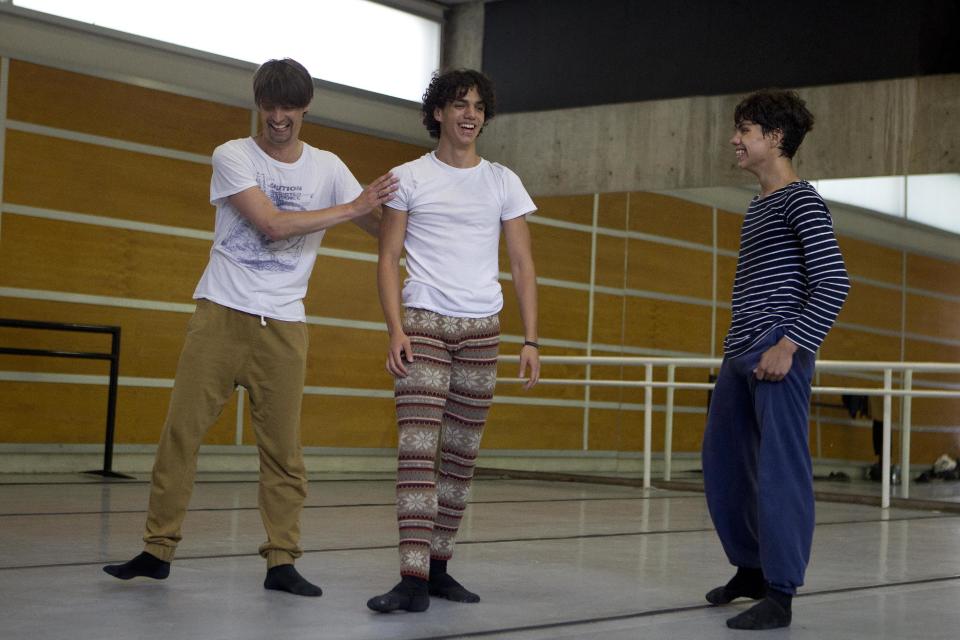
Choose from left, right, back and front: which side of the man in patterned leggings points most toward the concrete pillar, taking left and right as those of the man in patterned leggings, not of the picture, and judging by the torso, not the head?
back

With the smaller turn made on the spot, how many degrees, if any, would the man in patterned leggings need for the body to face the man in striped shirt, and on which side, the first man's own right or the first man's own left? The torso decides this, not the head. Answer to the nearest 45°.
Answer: approximately 90° to the first man's own left

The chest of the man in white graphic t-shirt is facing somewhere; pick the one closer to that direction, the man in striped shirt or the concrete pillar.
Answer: the man in striped shirt

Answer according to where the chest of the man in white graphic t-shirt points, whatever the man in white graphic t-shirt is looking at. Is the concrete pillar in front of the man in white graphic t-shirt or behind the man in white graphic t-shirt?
behind

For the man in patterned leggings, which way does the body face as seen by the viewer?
toward the camera

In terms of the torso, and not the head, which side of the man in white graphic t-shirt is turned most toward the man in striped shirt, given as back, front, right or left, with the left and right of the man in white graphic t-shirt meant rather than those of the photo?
left

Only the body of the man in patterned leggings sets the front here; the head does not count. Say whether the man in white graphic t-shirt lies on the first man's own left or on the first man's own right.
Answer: on the first man's own right

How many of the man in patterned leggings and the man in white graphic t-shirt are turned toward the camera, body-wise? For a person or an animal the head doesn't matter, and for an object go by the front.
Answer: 2

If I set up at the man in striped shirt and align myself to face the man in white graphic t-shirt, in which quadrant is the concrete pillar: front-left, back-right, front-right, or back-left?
front-right

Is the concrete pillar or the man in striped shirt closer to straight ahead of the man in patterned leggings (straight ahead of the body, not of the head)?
the man in striped shirt

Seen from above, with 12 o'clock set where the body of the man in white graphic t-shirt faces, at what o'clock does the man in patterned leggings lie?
The man in patterned leggings is roughly at 10 o'clock from the man in white graphic t-shirt.

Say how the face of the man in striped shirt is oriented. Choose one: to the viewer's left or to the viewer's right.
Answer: to the viewer's left
